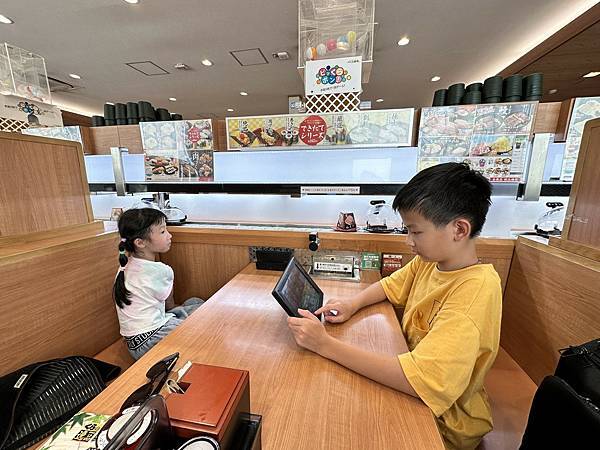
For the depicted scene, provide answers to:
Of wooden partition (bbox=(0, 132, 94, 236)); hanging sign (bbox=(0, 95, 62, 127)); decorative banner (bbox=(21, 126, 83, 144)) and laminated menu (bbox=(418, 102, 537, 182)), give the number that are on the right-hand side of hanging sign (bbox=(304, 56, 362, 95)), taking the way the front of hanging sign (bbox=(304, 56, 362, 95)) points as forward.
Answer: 3

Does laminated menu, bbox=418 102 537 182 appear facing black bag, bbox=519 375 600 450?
yes

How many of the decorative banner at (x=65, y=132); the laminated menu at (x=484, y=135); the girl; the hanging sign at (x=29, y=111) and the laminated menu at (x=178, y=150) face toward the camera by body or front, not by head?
4

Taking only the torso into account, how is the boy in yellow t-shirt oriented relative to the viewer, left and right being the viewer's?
facing to the left of the viewer

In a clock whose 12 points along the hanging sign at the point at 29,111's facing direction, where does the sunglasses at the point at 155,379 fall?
The sunglasses is roughly at 12 o'clock from the hanging sign.

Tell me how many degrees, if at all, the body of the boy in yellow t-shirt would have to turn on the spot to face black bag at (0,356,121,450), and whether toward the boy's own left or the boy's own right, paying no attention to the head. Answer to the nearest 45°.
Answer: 0° — they already face it

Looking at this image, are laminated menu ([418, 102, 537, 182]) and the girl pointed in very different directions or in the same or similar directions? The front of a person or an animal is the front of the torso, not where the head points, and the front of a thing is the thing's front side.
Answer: very different directions

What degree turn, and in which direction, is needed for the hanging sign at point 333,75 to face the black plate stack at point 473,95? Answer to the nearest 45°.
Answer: approximately 135° to its left

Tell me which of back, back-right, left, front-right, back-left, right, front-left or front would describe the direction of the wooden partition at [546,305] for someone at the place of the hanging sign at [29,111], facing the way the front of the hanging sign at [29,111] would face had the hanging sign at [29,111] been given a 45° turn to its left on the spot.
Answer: front

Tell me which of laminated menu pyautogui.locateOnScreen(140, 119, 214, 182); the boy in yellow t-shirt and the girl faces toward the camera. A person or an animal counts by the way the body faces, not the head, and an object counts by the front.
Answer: the laminated menu

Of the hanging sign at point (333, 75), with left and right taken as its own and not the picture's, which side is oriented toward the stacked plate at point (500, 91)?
left

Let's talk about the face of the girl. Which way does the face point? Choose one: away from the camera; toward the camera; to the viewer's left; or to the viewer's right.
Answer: to the viewer's right

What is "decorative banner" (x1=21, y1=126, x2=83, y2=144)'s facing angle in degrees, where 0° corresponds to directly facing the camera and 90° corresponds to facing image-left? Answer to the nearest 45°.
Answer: approximately 0°

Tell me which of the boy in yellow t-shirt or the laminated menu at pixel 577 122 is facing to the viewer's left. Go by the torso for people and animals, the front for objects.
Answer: the boy in yellow t-shirt

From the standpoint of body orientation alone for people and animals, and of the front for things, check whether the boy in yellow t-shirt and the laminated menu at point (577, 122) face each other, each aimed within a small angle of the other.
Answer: no

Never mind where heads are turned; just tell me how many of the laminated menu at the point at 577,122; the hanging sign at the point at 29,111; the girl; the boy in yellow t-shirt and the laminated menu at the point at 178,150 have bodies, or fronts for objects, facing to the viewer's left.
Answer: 1

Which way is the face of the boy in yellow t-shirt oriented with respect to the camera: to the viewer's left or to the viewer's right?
to the viewer's left

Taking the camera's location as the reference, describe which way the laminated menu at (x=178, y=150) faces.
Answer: facing the viewer
